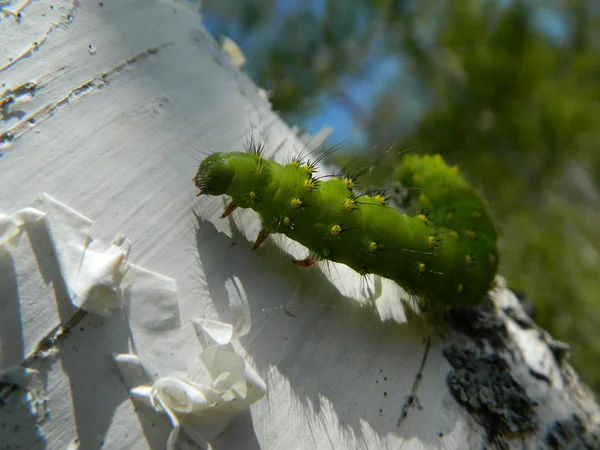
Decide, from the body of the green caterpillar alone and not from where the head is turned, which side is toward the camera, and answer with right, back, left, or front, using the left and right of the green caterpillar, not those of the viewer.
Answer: left
